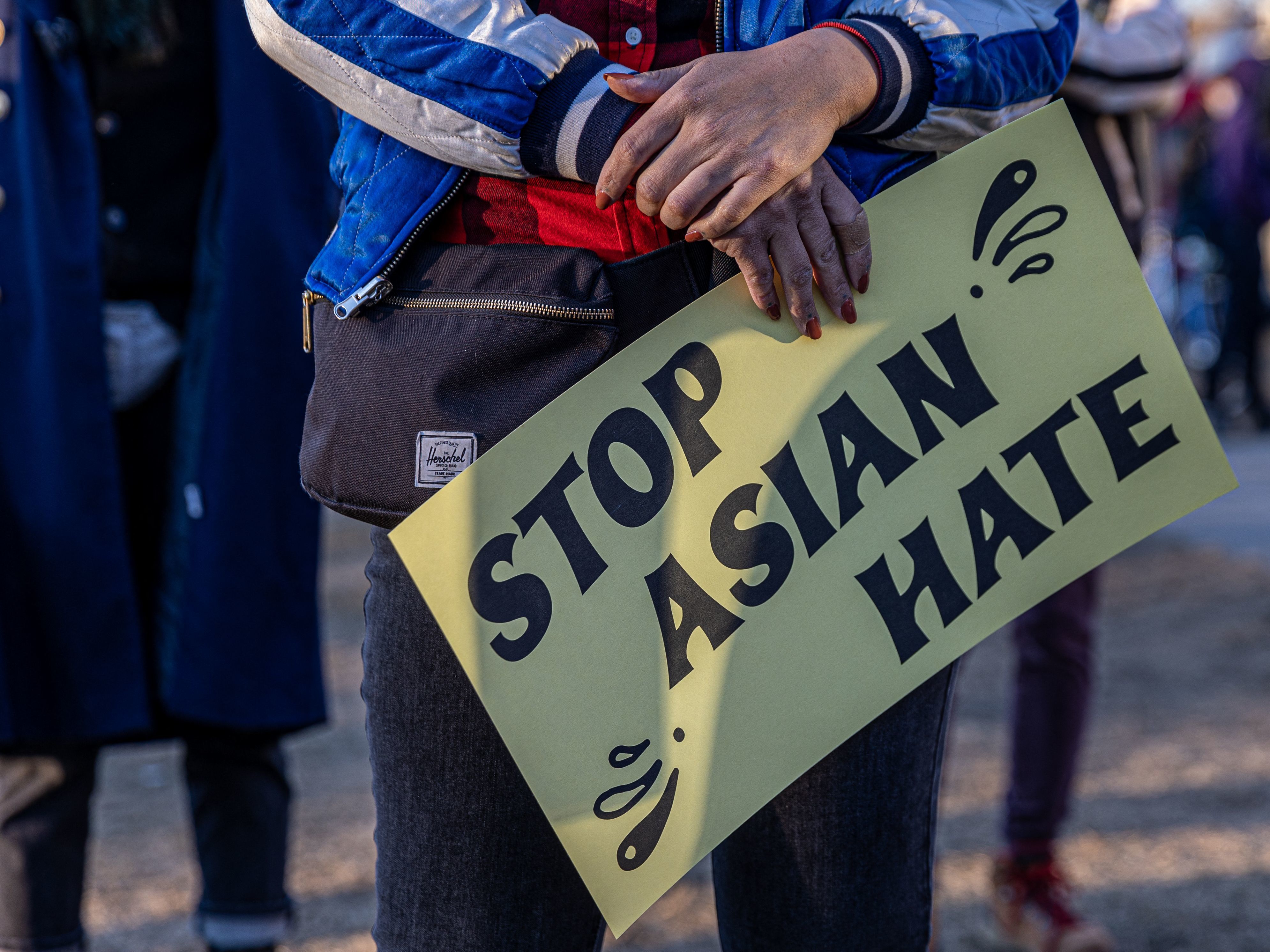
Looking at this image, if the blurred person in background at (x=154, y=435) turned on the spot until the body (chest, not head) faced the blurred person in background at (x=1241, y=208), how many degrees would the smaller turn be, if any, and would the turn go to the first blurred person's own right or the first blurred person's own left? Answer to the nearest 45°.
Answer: approximately 135° to the first blurred person's own left

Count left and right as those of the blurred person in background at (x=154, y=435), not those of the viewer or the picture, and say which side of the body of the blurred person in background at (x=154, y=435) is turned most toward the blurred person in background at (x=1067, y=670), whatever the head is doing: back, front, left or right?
left

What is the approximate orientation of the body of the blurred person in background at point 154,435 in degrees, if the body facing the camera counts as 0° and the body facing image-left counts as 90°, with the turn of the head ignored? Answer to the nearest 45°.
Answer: approximately 0°
